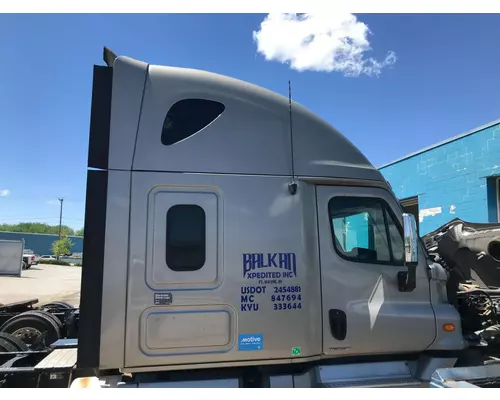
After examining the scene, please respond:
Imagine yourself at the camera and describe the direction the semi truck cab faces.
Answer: facing to the right of the viewer
